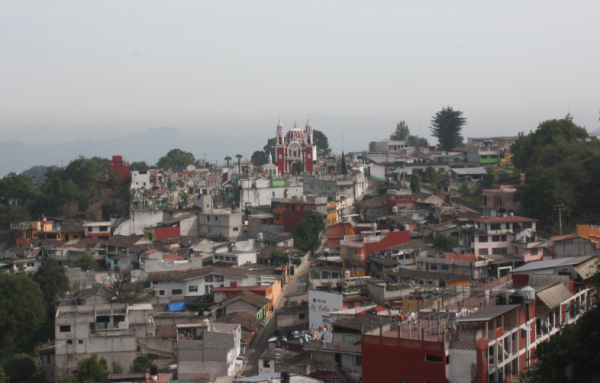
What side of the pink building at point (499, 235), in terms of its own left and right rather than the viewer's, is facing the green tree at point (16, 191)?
right

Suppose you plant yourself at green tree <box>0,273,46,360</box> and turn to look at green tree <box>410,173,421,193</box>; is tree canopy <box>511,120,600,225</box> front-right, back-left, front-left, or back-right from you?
front-right

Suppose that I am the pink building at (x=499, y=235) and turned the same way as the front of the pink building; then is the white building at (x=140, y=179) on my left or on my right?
on my right

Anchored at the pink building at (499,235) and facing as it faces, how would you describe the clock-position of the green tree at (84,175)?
The green tree is roughly at 4 o'clock from the pink building.

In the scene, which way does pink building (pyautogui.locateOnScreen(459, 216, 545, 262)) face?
toward the camera

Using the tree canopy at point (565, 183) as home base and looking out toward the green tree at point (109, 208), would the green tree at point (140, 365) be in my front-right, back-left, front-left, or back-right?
front-left

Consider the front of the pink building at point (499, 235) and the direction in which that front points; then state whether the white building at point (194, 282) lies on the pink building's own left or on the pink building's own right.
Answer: on the pink building's own right

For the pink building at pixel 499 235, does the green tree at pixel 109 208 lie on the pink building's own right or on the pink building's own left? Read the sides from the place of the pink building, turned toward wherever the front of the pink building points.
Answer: on the pink building's own right

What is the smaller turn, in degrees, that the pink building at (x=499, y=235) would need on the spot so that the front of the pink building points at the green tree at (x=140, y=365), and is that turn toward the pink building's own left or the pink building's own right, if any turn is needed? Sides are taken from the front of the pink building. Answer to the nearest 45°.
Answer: approximately 45° to the pink building's own right

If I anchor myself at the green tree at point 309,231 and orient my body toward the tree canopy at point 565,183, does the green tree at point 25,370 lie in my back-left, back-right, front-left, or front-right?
back-right
